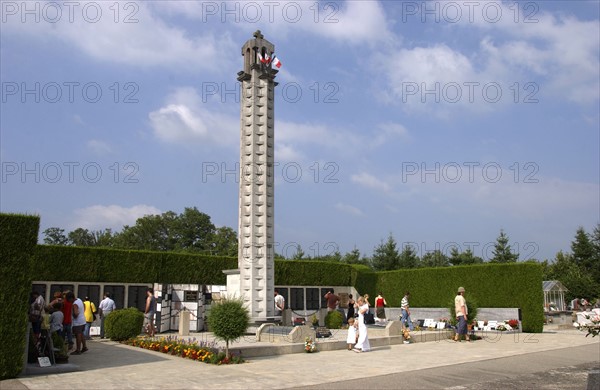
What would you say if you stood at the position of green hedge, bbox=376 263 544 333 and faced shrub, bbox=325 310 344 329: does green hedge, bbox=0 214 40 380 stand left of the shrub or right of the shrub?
left

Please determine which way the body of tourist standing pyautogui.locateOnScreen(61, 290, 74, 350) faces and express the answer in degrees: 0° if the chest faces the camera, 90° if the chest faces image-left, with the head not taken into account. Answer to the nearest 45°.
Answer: approximately 180°

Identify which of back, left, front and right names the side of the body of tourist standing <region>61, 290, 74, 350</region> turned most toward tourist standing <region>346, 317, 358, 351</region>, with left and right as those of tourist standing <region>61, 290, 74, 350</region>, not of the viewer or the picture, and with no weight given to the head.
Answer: right

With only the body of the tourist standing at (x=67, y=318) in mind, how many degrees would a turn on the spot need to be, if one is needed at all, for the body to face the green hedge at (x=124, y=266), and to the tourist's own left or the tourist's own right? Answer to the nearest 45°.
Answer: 0° — they already face it

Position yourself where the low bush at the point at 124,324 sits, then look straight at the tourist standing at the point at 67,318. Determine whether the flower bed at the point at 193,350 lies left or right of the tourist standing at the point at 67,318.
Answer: left

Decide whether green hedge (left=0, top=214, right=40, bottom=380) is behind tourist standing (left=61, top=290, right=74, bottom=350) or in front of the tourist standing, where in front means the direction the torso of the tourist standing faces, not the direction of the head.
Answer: behind

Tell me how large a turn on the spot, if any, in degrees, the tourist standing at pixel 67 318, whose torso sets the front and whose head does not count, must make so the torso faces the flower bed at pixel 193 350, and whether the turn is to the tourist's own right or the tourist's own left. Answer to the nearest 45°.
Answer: approximately 135° to the tourist's own right

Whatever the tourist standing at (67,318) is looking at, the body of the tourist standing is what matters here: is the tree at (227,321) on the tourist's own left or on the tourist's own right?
on the tourist's own right

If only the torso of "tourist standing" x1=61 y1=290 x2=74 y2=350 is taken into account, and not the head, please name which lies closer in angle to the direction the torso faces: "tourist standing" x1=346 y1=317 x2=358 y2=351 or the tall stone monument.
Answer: the tall stone monument

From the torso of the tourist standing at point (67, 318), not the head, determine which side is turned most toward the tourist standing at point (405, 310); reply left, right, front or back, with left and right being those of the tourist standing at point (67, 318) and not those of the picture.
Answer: right
